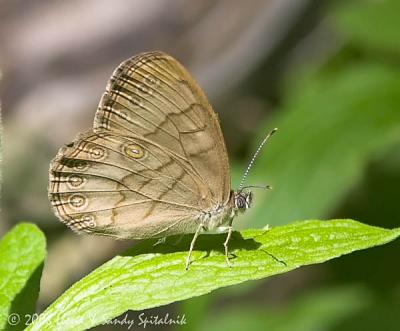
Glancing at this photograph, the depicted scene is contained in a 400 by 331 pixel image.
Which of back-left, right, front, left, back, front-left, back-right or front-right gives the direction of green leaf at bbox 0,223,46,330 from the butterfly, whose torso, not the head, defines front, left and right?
back-right

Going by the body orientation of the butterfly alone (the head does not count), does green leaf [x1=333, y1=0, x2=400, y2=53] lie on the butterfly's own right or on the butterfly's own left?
on the butterfly's own left

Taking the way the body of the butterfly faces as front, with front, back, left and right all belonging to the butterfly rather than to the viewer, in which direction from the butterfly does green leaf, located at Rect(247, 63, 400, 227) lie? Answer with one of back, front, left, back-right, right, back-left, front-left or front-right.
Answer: front-left

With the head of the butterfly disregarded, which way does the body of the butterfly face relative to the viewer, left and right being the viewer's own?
facing to the right of the viewer
